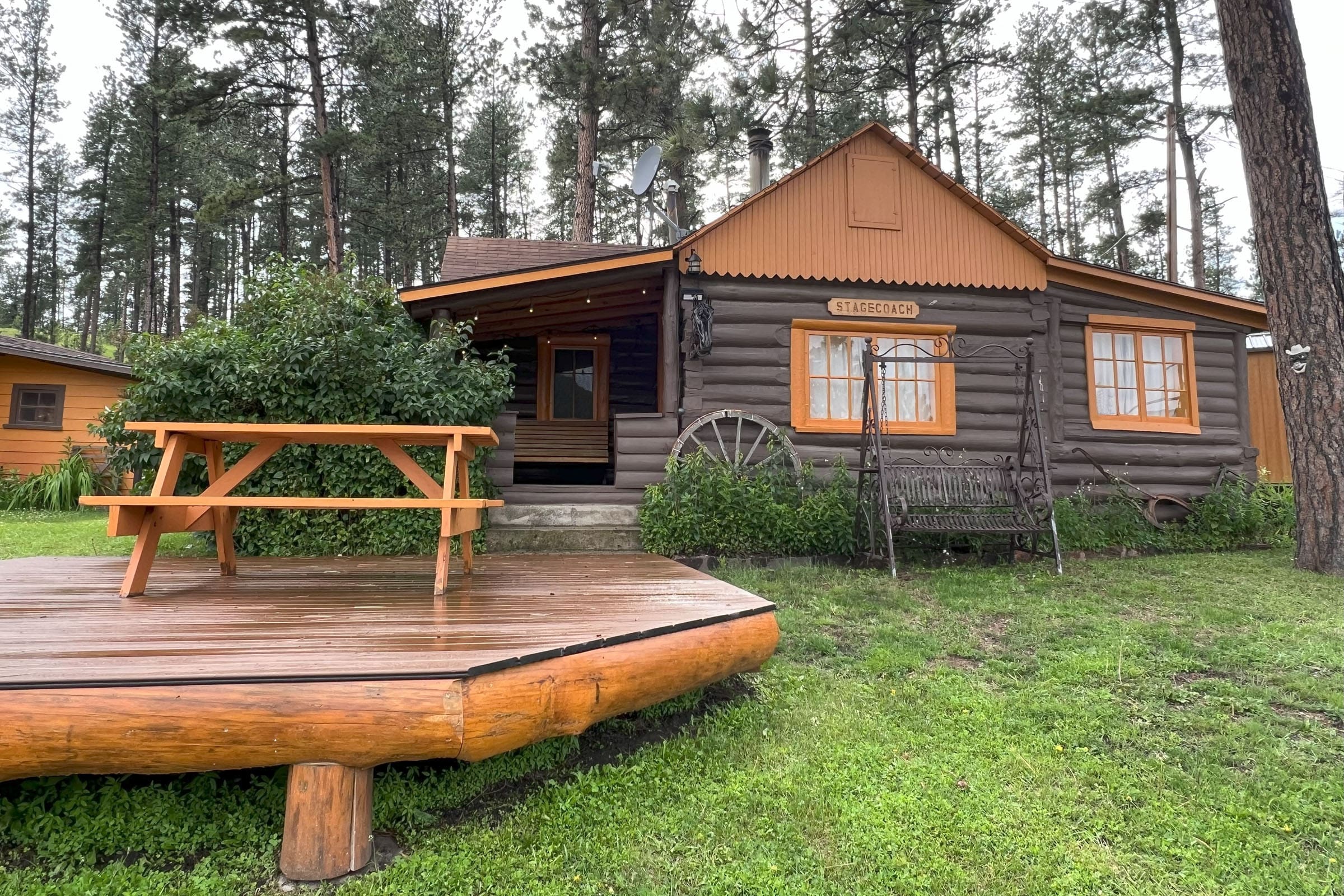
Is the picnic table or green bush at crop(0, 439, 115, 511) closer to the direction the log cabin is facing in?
the picnic table

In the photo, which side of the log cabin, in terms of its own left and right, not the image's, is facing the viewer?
front

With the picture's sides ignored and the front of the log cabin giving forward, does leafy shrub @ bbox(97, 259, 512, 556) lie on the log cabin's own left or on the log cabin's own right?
on the log cabin's own right

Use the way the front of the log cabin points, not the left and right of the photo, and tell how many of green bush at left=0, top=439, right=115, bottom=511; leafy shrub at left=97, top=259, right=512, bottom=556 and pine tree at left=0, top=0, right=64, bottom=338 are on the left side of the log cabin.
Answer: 0

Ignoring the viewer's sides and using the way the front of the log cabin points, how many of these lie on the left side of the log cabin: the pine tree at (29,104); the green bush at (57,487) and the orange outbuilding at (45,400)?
0

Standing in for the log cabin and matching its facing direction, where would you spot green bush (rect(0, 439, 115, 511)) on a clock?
The green bush is roughly at 3 o'clock from the log cabin.

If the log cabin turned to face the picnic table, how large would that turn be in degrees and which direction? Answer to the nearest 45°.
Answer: approximately 45° to its right

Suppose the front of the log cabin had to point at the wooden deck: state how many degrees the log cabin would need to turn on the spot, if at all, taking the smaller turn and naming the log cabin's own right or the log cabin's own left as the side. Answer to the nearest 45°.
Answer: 0° — it already faces it

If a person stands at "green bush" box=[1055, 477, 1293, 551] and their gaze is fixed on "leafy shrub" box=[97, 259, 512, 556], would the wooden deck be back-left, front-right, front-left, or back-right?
front-left

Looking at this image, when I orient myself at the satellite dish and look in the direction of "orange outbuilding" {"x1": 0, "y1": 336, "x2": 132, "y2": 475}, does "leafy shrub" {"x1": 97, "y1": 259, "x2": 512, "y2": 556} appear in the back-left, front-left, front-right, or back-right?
front-left

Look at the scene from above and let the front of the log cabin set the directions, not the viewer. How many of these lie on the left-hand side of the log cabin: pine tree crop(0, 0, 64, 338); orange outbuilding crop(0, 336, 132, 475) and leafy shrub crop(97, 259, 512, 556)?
0

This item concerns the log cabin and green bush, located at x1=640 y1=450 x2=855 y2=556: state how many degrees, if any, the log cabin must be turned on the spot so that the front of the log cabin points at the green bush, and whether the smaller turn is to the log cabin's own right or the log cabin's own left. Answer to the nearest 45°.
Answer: approximately 45° to the log cabin's own right

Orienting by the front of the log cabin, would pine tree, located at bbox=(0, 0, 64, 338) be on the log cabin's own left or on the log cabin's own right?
on the log cabin's own right

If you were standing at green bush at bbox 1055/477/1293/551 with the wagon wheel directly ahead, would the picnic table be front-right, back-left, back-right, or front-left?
front-left

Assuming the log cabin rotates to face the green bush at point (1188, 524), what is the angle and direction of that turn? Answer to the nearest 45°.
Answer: approximately 90° to its left
